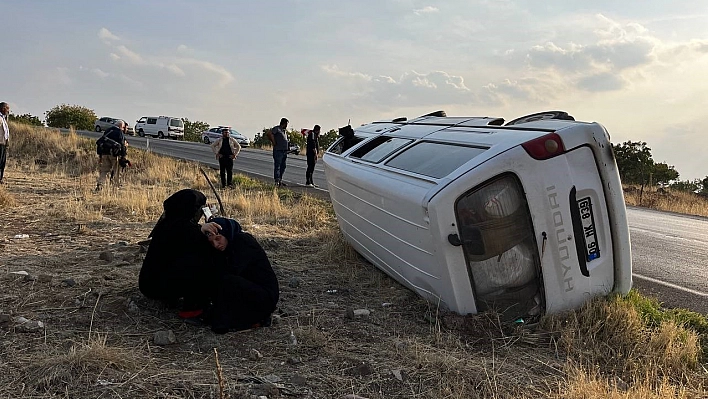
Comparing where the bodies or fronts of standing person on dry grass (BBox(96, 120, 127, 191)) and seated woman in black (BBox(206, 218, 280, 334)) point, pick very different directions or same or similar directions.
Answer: very different directions

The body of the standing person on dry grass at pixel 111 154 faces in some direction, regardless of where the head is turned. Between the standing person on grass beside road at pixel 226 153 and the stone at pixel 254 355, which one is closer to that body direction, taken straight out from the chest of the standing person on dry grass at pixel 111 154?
the standing person on grass beside road

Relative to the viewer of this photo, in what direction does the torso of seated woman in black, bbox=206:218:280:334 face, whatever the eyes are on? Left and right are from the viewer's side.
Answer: facing to the left of the viewer

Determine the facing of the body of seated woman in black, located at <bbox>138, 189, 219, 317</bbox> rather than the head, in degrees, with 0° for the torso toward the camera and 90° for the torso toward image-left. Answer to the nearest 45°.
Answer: approximately 270°

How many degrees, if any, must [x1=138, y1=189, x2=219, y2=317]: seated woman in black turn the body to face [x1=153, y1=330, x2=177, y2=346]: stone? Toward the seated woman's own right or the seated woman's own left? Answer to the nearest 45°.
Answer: approximately 90° to the seated woman's own right

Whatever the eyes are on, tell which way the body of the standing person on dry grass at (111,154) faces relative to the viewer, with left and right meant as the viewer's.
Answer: facing to the right of the viewer

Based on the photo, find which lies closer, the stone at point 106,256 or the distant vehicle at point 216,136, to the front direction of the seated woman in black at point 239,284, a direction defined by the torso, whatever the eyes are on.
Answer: the stone

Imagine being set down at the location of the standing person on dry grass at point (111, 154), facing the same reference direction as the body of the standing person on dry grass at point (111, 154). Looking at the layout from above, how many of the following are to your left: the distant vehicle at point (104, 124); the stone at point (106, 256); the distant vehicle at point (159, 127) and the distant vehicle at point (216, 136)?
3

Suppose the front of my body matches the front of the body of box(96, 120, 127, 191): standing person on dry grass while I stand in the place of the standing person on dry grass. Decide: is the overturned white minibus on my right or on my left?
on my right

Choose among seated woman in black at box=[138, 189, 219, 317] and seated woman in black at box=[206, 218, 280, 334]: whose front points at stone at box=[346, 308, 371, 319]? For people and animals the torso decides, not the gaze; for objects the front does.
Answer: seated woman in black at box=[138, 189, 219, 317]
